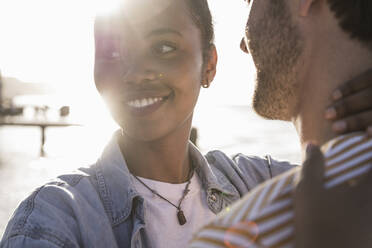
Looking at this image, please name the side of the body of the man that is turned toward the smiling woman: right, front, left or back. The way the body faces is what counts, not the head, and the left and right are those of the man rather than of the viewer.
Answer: front

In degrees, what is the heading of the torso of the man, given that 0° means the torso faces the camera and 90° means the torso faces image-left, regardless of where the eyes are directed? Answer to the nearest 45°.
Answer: approximately 135°
